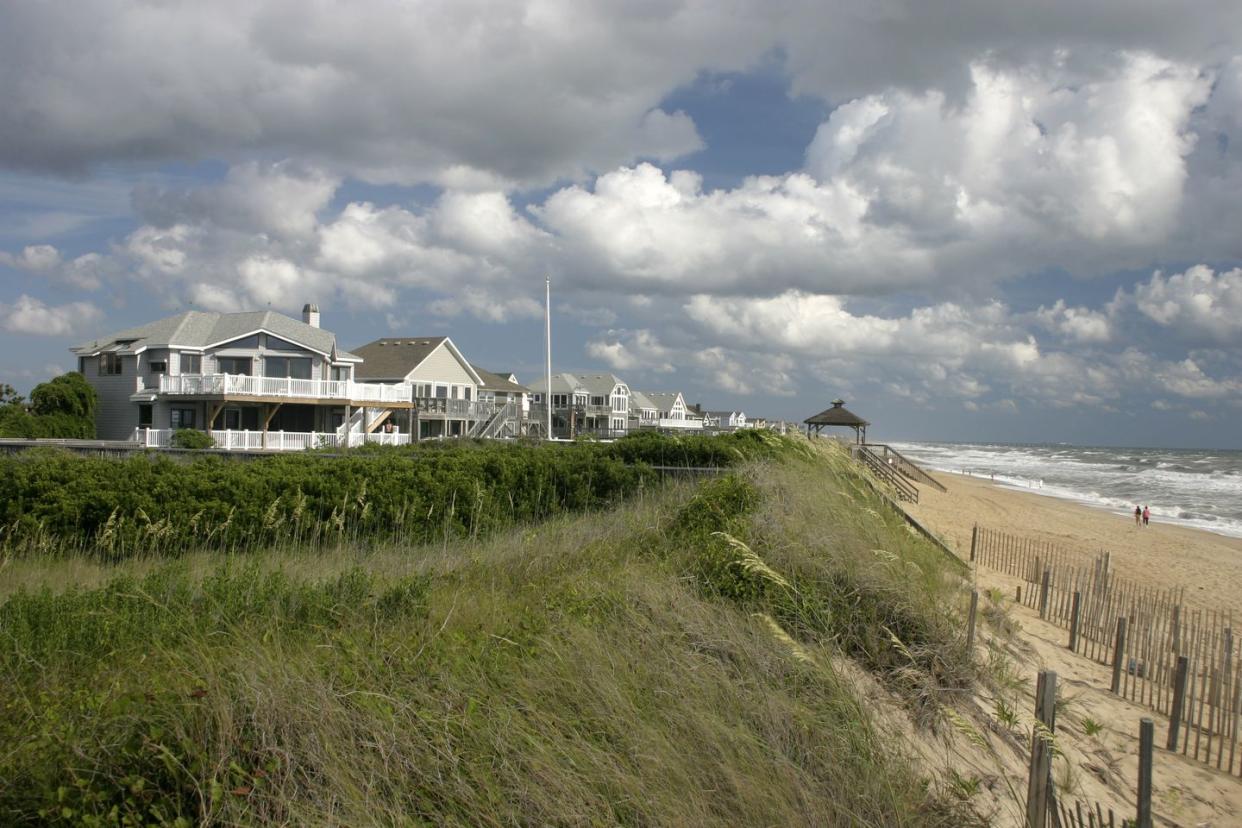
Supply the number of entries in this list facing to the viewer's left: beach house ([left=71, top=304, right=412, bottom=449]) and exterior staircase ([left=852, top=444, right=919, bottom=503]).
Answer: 0

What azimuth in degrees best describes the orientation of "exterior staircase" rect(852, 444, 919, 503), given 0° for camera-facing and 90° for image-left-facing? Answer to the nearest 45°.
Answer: approximately 270°

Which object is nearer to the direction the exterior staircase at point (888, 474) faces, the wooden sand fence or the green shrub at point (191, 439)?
the wooden sand fence

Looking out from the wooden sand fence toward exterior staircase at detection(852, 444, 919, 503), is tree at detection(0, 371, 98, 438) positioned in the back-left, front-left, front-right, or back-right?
front-left

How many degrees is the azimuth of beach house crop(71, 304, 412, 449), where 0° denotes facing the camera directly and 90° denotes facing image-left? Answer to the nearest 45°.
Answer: approximately 315°

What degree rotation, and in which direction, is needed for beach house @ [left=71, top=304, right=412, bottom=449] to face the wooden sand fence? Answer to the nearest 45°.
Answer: approximately 45° to its right

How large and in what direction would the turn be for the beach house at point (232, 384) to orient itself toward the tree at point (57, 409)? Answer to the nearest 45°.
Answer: approximately 135° to its right

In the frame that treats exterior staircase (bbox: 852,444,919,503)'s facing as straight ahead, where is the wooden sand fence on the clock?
The wooden sand fence is roughly at 3 o'clock from the exterior staircase.

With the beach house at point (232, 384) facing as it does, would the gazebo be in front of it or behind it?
in front

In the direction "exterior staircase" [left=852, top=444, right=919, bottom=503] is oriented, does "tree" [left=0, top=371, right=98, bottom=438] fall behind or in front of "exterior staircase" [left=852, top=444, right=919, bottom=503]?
behind

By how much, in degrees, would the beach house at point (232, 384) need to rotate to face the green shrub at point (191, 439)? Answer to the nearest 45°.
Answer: approximately 45° to its right

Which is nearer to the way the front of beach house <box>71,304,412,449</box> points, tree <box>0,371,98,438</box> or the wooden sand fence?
the wooden sand fence

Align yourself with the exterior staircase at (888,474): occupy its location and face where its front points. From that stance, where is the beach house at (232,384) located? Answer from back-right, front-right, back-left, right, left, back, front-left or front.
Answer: back

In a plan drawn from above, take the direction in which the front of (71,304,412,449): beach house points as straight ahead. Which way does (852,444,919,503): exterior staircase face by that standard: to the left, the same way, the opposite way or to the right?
the same way

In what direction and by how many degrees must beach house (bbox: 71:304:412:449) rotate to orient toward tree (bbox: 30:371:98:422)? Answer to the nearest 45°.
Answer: approximately 135° to its right

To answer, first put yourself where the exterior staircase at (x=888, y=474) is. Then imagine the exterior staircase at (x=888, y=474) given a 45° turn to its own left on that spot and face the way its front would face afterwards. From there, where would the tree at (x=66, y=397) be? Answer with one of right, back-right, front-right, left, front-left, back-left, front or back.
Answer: back-left
